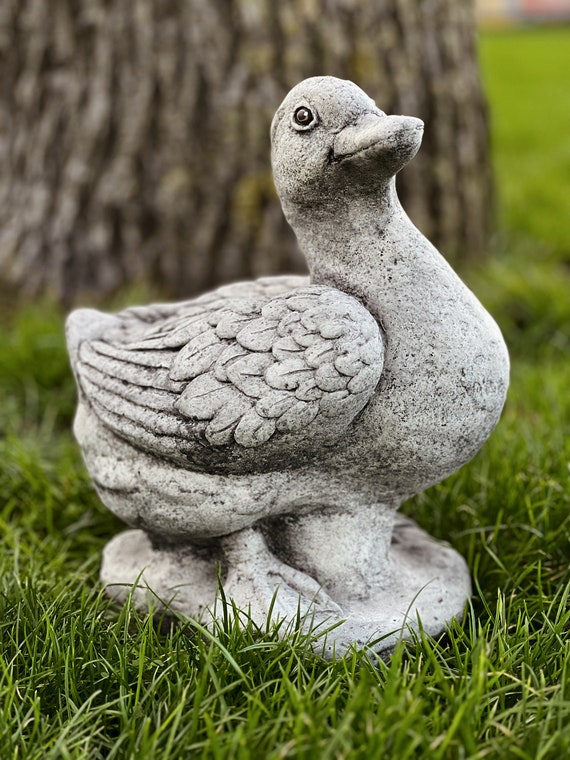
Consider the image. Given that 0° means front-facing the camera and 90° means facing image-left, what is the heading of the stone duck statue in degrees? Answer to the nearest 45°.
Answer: approximately 315°

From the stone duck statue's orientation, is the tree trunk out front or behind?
behind
